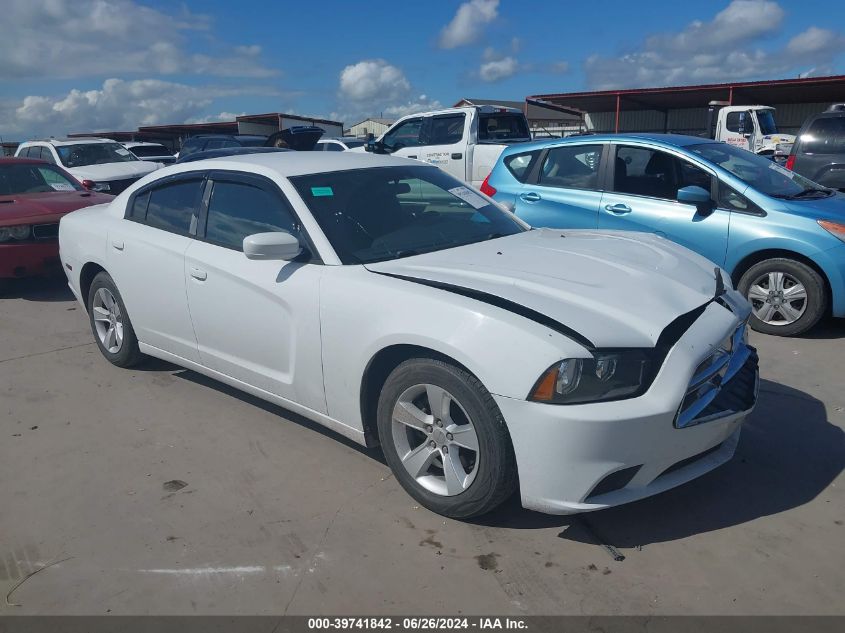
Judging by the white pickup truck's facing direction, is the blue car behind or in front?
behind

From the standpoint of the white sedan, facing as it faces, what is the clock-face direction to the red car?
The red car is roughly at 6 o'clock from the white sedan.

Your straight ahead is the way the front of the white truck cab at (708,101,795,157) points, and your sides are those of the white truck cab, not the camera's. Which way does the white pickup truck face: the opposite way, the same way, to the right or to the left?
the opposite way

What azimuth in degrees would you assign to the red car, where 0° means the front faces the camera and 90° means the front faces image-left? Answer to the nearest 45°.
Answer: approximately 315°

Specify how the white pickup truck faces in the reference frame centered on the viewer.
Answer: facing away from the viewer and to the left of the viewer

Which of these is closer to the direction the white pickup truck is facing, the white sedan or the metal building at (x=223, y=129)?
the metal building

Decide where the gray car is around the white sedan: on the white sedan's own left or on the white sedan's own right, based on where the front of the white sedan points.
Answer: on the white sedan's own left

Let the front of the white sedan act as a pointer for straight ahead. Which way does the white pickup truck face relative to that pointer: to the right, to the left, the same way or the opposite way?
the opposite way

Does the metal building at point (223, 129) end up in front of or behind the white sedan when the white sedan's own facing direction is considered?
behind
